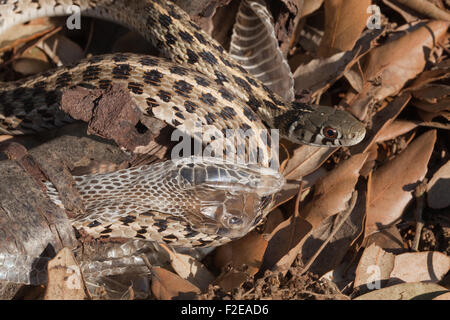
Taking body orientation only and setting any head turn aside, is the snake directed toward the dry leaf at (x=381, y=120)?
yes

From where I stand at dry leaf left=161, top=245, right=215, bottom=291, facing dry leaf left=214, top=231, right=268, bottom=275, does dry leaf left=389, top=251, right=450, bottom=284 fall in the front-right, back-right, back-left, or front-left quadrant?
front-right

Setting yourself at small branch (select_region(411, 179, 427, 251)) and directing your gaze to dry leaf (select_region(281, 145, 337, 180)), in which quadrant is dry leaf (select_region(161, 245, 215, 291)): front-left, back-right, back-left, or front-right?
front-left

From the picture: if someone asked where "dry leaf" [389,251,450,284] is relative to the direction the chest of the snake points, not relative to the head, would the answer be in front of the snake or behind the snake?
in front

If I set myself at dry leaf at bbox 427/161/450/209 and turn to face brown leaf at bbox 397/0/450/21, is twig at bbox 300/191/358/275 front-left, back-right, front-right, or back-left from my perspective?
back-left

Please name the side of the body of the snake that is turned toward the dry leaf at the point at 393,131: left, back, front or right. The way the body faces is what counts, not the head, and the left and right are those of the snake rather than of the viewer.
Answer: front

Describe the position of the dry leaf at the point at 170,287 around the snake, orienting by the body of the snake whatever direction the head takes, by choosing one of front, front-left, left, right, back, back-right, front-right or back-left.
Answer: right

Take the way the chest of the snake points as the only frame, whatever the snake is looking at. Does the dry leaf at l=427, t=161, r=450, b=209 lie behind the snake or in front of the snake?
in front

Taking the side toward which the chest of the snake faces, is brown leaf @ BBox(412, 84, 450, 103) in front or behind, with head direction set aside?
in front

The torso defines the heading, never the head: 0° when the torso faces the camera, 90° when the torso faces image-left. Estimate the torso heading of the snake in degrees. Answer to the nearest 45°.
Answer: approximately 270°
